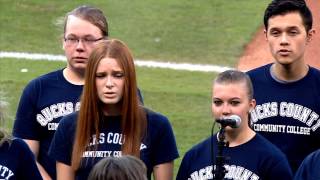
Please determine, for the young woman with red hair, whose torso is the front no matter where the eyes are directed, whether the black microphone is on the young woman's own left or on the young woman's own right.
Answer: on the young woman's own left

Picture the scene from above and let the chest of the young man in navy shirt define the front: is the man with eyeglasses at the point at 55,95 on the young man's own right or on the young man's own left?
on the young man's own right

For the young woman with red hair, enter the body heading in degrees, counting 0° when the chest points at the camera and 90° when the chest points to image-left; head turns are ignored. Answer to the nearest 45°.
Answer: approximately 0°

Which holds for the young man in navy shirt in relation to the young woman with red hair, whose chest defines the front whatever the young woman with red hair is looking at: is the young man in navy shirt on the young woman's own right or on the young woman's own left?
on the young woman's own left
